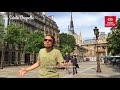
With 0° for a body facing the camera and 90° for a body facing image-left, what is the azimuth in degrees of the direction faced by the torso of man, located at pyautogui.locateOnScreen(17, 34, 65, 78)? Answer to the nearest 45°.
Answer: approximately 0°

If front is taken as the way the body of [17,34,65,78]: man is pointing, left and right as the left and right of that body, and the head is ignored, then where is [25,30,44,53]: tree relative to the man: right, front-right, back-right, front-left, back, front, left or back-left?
back

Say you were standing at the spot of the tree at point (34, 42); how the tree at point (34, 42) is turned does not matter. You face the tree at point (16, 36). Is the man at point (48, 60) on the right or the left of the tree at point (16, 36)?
left

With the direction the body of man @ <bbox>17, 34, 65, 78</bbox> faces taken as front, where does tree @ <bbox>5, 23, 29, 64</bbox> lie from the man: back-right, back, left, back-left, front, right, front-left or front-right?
back
